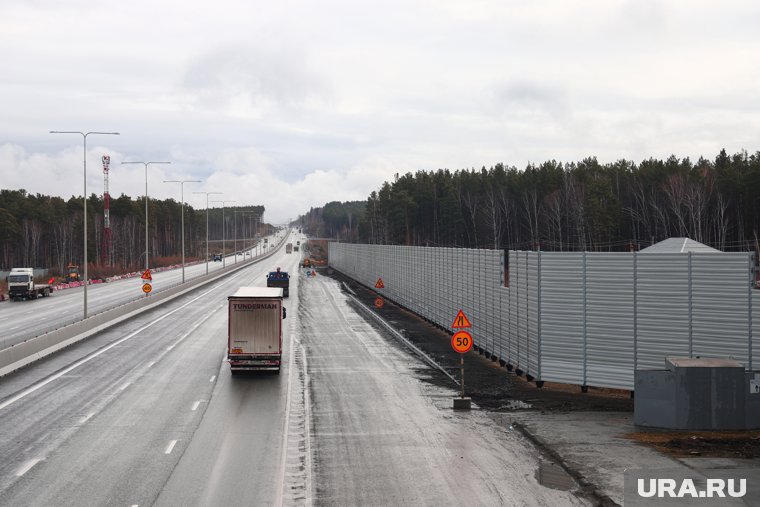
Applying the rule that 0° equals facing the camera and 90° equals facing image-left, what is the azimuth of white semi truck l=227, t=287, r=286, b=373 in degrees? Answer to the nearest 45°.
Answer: approximately 180°

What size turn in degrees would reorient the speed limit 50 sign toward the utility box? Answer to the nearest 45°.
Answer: approximately 45° to its left

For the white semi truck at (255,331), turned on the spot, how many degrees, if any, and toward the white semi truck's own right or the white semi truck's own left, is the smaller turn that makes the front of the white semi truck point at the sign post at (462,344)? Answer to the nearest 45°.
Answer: approximately 135° to the white semi truck's own right

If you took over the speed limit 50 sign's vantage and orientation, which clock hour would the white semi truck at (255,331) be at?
The white semi truck is roughly at 4 o'clock from the speed limit 50 sign.

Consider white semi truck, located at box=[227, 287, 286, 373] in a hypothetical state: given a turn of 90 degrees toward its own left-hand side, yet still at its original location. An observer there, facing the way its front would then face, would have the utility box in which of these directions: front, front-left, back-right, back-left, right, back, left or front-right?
back-left

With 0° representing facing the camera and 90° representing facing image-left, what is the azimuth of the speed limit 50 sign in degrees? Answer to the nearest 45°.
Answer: approximately 0°

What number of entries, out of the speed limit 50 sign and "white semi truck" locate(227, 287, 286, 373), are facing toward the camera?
1

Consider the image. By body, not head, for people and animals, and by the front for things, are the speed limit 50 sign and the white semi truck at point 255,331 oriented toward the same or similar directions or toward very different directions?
very different directions
